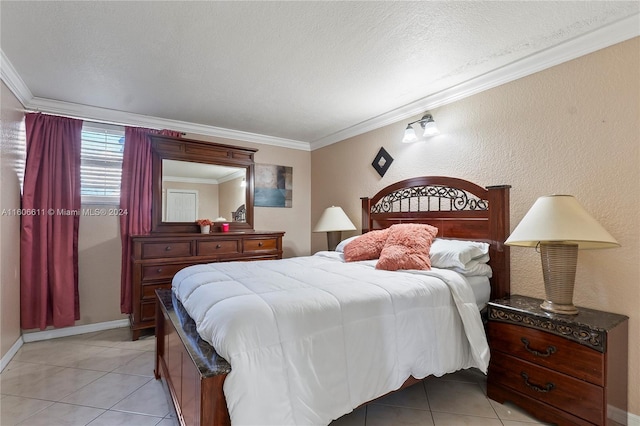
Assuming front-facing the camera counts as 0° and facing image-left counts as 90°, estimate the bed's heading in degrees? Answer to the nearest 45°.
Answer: approximately 45°

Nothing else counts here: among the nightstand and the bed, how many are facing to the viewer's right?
0

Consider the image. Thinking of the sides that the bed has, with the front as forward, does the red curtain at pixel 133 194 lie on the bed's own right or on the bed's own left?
on the bed's own right

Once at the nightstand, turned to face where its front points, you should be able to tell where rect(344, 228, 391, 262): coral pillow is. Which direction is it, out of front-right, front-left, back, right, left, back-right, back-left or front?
front-right

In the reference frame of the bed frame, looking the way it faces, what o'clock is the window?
The window is roughly at 2 o'clock from the bed frame.

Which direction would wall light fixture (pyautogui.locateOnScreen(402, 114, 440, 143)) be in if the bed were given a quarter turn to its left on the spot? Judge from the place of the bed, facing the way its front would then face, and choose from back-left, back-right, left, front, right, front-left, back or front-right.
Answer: left
